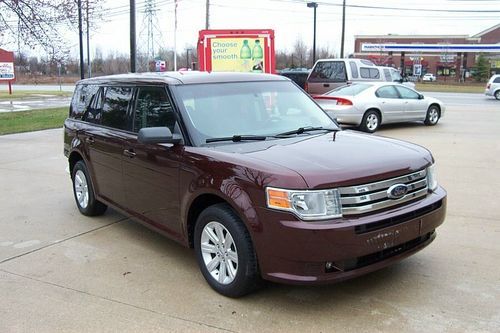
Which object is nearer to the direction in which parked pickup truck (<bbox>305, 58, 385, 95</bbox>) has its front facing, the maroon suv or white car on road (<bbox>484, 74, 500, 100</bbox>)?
the white car on road

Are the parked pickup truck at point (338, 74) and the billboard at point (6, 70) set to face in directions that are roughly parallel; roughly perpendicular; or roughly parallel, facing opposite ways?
roughly perpendicular

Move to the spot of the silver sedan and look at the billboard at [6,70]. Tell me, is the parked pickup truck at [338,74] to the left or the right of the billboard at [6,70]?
right

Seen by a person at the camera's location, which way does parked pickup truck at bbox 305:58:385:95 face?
facing away from the viewer and to the right of the viewer

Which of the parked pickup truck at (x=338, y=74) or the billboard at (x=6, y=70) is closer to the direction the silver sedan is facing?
the parked pickup truck

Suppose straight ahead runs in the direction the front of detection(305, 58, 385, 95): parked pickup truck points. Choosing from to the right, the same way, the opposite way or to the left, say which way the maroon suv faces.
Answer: to the right

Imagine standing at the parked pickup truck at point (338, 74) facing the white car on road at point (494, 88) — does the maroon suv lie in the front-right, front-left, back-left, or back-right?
back-right

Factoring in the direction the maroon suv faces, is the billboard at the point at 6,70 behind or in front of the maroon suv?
behind

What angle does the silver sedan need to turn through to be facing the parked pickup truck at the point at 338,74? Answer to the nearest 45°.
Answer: approximately 45° to its left

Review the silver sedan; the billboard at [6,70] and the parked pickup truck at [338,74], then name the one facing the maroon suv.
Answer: the billboard
